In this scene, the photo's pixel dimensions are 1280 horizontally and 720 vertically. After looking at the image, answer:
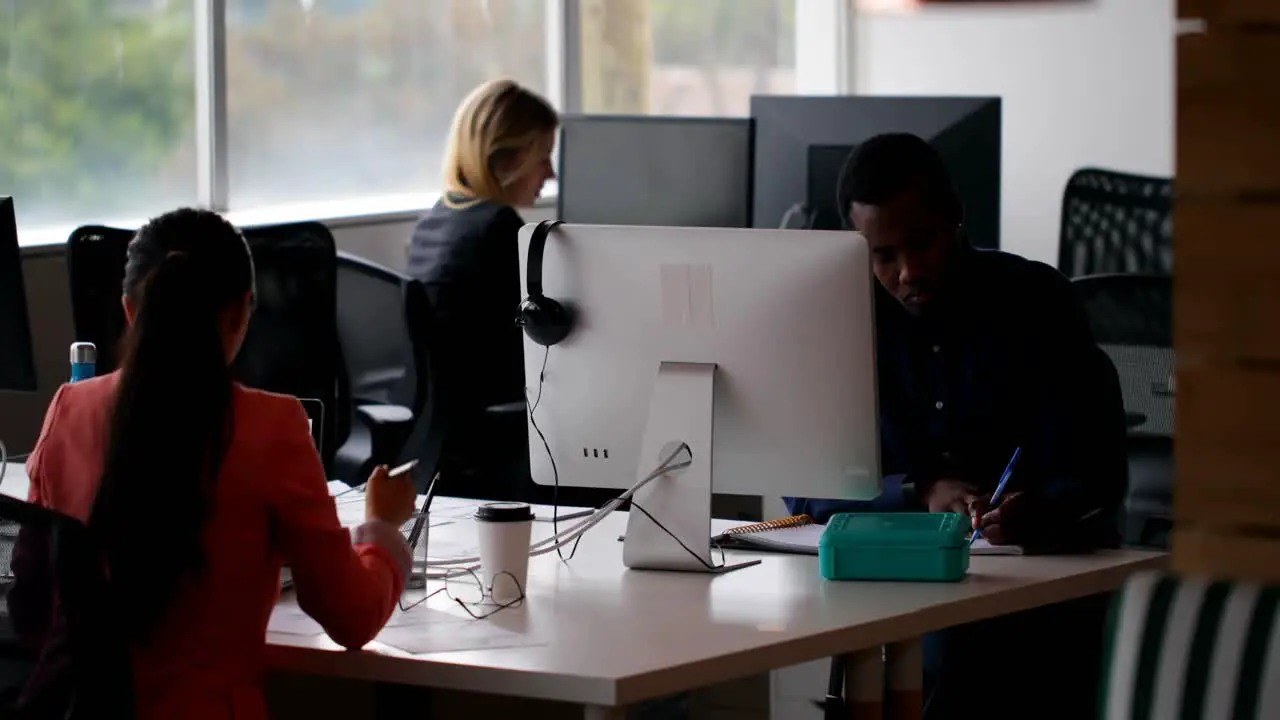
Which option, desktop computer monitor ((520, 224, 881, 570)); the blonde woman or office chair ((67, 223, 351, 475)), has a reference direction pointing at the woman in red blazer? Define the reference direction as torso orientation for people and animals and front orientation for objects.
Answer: the office chair

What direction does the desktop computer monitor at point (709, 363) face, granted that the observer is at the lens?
facing away from the viewer

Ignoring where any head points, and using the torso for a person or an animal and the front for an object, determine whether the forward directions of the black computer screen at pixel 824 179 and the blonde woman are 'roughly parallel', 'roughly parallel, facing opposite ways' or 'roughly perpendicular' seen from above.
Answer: roughly perpendicular

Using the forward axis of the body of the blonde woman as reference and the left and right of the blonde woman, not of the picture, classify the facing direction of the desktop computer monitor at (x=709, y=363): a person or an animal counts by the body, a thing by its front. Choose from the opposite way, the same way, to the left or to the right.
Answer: to the left

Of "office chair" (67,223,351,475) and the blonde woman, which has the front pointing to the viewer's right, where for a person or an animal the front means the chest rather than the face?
the blonde woman

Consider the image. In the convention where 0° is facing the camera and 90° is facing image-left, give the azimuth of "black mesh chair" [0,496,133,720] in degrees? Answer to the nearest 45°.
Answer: approximately 225°

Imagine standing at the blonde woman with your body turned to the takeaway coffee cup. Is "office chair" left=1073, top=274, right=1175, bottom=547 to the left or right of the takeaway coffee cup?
left

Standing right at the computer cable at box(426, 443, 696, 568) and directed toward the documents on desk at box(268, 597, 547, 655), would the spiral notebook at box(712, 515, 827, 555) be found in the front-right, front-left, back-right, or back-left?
back-left

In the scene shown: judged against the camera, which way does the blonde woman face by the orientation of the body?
to the viewer's right

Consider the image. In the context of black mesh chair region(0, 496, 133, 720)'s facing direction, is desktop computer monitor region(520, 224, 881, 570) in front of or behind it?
in front
